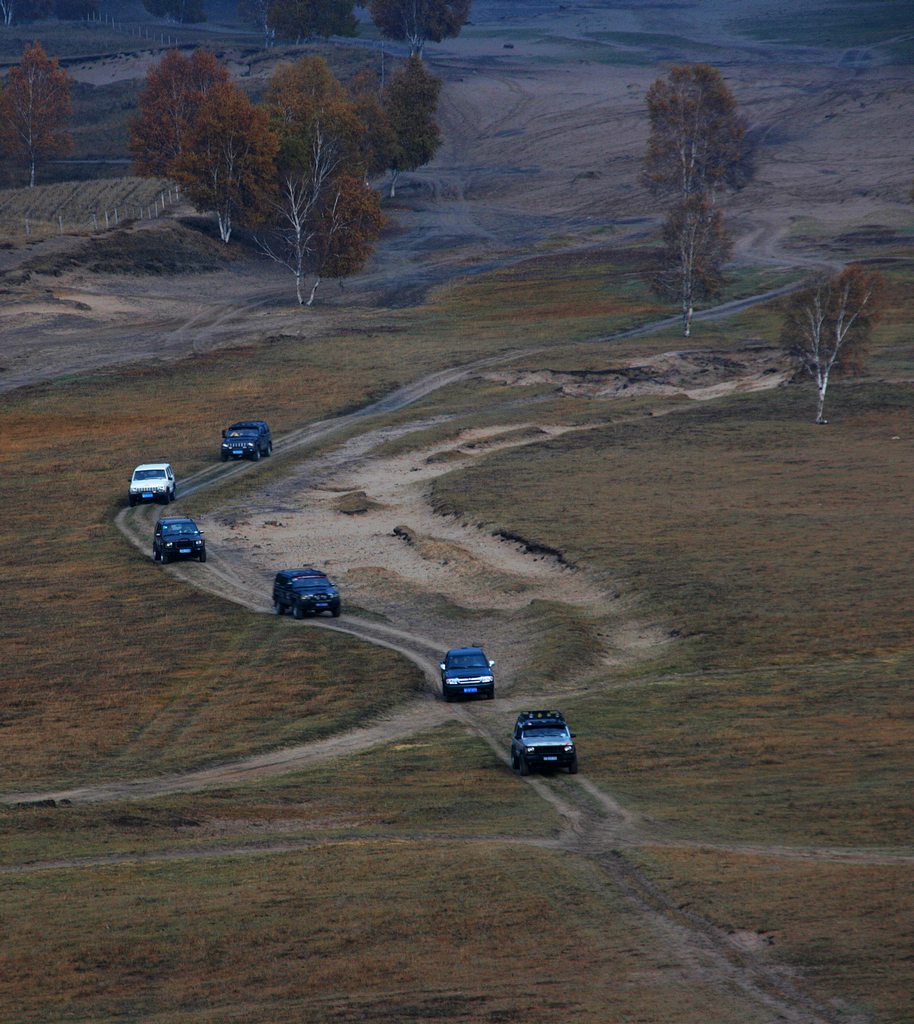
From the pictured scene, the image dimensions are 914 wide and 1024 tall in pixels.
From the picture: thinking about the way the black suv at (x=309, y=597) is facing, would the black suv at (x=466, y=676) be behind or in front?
in front

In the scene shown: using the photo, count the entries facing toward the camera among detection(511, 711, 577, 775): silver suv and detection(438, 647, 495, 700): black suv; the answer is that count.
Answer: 2

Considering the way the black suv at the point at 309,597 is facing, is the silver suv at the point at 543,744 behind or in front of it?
in front

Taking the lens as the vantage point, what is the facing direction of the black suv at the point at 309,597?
facing the viewer and to the right of the viewer

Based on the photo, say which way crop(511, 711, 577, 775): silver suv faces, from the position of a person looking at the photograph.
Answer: facing the viewer

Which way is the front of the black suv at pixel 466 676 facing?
toward the camera

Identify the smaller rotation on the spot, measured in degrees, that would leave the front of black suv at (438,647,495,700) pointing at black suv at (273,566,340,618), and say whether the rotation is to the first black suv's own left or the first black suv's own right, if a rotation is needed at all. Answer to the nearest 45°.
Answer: approximately 135° to the first black suv's own right
